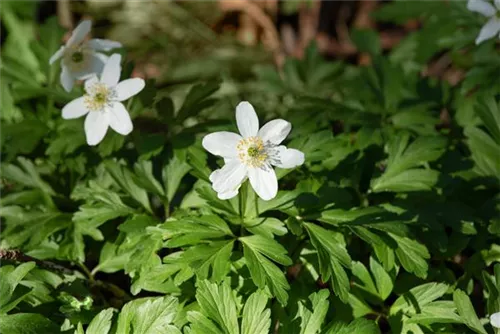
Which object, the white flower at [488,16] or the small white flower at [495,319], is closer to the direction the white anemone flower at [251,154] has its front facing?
the small white flower

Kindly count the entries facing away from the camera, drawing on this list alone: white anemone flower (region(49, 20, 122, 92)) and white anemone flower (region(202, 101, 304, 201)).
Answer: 0

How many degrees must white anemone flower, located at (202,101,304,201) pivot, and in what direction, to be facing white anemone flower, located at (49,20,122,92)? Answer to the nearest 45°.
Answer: approximately 135° to its right

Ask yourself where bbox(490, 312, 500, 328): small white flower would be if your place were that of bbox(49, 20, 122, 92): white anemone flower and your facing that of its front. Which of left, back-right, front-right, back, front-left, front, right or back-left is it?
left

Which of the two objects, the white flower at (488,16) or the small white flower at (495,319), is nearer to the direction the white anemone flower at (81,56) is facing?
the small white flower

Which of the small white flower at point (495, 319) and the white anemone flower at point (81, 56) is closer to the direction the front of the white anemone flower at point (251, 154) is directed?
the small white flower

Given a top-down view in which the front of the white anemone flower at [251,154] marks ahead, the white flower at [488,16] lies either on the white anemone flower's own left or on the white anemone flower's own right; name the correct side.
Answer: on the white anemone flower's own left

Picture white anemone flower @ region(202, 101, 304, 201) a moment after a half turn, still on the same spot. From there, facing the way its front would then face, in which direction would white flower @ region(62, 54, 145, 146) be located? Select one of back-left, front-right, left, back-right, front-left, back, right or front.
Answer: front-left

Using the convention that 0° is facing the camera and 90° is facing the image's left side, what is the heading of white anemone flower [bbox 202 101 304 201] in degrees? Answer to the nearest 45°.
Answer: approximately 0°

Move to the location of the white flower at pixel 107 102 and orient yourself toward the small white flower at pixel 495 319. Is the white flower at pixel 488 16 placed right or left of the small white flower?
left

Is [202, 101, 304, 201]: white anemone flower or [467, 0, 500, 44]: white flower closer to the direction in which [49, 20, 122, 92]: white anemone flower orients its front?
the white anemone flower

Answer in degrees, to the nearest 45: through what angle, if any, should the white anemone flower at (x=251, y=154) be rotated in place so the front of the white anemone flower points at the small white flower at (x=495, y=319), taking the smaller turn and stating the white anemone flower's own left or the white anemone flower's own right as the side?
approximately 45° to the white anemone flower's own left

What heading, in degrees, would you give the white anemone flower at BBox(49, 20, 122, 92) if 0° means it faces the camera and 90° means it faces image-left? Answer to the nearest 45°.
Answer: approximately 45°
